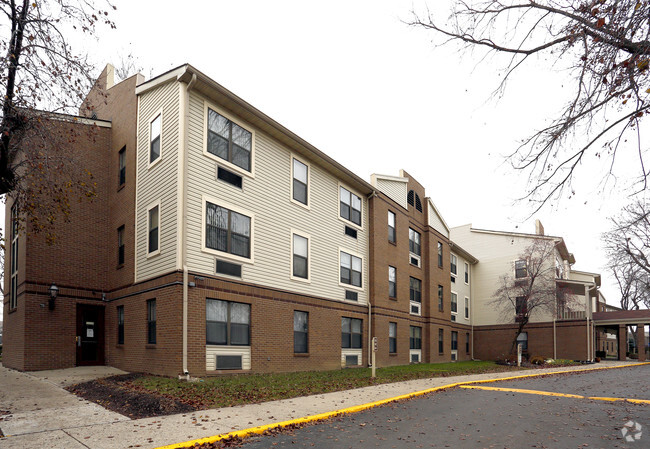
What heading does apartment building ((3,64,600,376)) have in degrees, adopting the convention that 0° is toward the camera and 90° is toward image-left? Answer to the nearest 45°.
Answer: approximately 315°

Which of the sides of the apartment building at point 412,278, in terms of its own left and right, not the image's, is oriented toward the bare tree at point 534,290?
left
